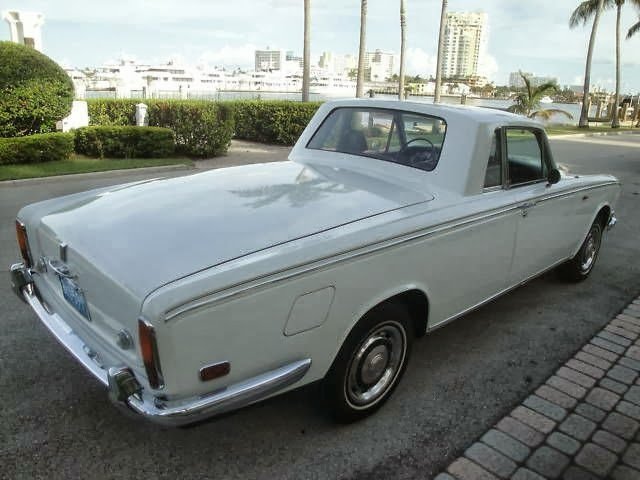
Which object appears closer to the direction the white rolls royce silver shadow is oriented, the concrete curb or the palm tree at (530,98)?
the palm tree

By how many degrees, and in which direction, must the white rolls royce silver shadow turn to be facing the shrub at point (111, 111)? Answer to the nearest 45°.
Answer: approximately 90° to its left

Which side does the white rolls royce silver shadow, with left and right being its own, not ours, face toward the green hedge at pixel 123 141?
left

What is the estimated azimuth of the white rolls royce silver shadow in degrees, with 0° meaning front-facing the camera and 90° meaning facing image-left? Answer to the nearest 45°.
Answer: approximately 225°

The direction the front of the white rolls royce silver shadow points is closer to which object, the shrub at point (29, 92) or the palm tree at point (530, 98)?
the palm tree

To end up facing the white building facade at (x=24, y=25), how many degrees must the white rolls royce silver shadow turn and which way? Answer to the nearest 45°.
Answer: approximately 90° to its left

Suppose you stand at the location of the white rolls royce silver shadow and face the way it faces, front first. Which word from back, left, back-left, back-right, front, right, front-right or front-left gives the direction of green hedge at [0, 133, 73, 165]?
left

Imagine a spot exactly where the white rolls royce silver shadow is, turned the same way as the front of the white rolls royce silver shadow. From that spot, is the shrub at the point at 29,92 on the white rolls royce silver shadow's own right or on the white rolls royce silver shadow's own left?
on the white rolls royce silver shadow's own left
